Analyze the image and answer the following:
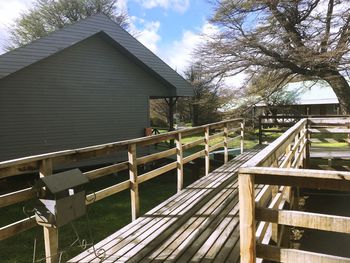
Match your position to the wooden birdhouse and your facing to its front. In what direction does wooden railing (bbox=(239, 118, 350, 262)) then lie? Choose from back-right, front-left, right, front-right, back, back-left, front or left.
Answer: left

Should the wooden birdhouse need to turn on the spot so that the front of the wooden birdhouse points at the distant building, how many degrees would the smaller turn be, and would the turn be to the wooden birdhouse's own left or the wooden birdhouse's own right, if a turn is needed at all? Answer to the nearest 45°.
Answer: approximately 180°

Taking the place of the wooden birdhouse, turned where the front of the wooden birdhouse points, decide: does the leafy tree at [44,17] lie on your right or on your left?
on your right

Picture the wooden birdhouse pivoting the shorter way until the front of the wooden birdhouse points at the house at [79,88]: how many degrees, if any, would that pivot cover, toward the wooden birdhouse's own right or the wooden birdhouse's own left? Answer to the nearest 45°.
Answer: approximately 135° to the wooden birdhouse's own right

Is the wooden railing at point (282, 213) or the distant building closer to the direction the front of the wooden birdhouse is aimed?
the wooden railing

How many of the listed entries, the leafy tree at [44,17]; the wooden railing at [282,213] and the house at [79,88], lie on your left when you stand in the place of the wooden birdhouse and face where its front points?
1
